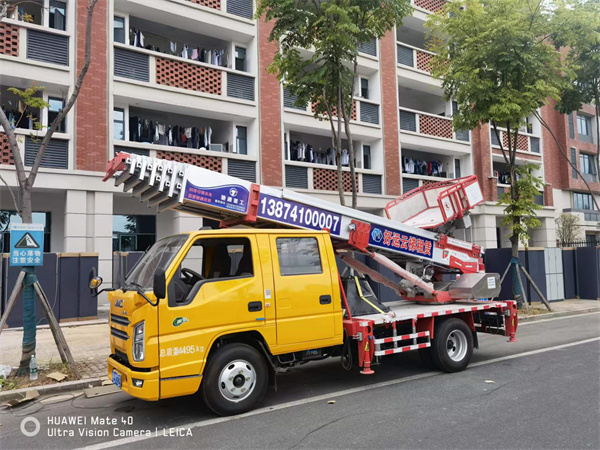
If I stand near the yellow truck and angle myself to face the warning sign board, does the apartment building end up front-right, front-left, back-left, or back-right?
front-right

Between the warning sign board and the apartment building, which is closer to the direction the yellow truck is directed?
the warning sign board

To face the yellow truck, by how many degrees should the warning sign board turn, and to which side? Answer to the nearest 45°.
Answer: approximately 45° to its left

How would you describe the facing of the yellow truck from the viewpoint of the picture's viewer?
facing the viewer and to the left of the viewer

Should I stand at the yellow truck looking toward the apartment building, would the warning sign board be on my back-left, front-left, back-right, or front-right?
front-left

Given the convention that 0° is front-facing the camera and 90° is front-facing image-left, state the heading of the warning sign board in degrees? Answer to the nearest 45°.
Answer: approximately 0°

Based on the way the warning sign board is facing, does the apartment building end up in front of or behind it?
behind

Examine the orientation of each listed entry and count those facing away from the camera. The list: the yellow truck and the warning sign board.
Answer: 0

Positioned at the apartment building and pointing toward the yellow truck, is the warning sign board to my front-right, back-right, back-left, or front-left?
front-right
